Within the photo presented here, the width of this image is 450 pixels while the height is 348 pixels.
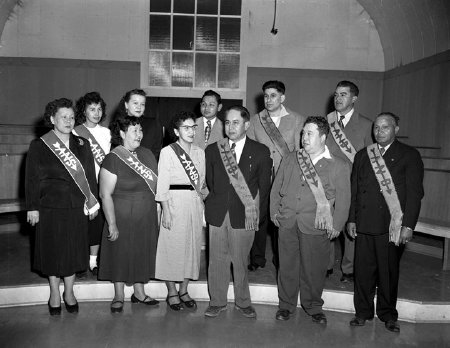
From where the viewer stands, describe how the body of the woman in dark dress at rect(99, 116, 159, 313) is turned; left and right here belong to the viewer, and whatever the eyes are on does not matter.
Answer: facing the viewer and to the right of the viewer

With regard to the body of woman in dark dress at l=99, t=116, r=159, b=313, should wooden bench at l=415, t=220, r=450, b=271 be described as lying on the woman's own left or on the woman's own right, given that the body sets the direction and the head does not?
on the woman's own left

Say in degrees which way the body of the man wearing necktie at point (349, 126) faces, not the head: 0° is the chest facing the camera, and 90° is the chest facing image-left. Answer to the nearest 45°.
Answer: approximately 45°

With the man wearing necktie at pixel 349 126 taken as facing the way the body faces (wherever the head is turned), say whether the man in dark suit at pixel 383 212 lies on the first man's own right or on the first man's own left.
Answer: on the first man's own left

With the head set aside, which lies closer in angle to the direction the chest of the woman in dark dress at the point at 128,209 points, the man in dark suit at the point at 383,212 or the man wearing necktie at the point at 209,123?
the man in dark suit

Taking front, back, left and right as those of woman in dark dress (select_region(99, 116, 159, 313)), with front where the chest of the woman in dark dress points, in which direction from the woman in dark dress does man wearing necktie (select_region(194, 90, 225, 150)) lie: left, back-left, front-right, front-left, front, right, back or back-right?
left

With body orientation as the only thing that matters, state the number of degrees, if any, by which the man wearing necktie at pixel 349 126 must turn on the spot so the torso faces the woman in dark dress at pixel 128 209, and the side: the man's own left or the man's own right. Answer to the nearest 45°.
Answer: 0° — they already face them

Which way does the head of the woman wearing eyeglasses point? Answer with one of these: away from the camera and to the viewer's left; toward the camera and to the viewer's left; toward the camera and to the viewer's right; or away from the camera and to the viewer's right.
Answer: toward the camera and to the viewer's right

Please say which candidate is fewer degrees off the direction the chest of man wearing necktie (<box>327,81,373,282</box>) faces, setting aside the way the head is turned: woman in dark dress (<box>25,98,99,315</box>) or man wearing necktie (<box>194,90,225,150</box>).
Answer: the woman in dark dress
